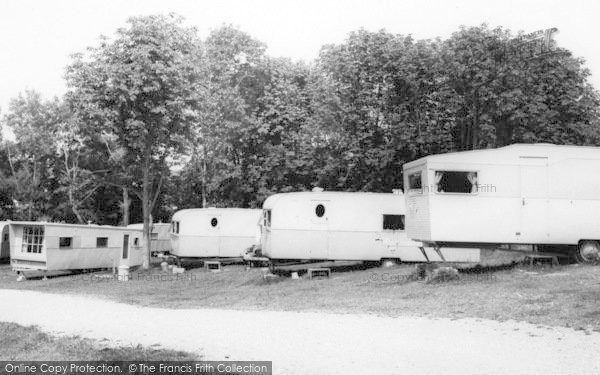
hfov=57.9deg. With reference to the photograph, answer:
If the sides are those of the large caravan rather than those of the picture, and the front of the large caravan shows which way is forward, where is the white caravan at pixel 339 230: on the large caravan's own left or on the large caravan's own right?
on the large caravan's own right

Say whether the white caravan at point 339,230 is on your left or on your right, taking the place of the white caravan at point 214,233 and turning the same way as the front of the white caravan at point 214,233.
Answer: on your left

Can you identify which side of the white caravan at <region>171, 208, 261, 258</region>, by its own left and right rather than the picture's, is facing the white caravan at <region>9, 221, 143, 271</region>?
front

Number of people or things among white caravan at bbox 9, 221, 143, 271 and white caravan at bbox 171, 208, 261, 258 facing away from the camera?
0

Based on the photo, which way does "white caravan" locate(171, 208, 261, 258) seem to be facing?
to the viewer's left

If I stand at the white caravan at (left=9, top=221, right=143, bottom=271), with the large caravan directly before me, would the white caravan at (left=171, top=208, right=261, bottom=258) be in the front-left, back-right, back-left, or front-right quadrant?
front-left

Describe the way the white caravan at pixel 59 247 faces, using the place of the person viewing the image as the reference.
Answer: facing the viewer and to the left of the viewer

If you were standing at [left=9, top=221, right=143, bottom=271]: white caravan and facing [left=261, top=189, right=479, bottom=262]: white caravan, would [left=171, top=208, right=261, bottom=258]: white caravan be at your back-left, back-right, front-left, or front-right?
front-left

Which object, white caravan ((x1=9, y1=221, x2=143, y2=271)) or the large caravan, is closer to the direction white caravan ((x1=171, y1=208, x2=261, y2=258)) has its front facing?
the white caravan

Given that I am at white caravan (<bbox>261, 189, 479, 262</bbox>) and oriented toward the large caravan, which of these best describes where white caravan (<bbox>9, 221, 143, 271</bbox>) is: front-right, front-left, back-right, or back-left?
back-right

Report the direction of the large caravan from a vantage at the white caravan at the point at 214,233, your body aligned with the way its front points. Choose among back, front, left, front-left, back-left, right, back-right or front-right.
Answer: back-left

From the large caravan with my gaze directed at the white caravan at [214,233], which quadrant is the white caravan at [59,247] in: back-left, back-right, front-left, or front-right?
front-left

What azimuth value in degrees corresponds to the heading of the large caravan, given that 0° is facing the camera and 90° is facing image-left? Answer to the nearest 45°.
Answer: approximately 45°

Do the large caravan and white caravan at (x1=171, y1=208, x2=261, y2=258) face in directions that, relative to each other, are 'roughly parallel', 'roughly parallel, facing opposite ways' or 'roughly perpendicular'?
roughly parallel
